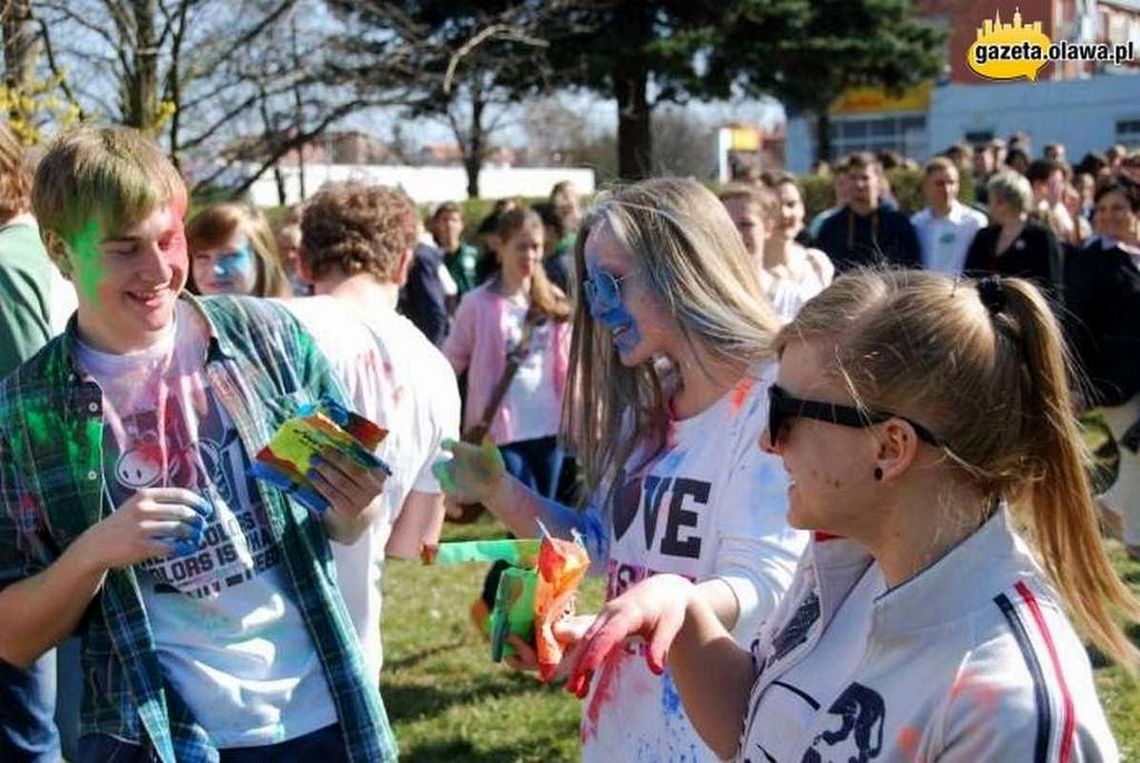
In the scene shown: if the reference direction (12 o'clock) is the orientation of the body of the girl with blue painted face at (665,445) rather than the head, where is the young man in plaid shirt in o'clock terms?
The young man in plaid shirt is roughly at 1 o'clock from the girl with blue painted face.

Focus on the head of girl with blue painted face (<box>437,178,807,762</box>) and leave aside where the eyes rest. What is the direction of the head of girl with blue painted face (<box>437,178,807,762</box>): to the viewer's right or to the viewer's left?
to the viewer's left

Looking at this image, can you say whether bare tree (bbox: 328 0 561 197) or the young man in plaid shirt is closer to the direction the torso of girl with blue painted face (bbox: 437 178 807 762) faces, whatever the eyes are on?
the young man in plaid shirt

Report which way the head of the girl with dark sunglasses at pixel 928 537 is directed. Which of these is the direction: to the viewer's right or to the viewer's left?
to the viewer's left

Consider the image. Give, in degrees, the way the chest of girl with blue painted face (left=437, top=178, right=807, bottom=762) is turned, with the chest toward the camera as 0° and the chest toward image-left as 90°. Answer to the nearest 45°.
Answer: approximately 45°

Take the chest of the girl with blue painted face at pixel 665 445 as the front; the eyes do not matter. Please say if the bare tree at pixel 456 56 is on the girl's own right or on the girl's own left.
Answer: on the girl's own right

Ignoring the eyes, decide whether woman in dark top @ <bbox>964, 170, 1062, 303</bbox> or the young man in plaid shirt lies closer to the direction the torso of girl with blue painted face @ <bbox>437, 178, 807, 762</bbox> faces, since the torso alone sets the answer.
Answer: the young man in plaid shirt

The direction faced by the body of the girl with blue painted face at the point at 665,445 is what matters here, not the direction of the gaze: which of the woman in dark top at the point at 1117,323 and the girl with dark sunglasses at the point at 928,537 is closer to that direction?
the girl with dark sunglasses

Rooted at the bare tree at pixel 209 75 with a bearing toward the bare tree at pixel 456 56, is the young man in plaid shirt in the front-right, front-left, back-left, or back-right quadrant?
back-right

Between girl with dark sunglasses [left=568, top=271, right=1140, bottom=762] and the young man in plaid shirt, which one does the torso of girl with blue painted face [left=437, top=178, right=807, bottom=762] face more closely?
the young man in plaid shirt

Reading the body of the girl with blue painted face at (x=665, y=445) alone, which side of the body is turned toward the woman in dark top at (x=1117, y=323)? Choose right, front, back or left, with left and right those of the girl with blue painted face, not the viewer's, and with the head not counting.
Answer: back

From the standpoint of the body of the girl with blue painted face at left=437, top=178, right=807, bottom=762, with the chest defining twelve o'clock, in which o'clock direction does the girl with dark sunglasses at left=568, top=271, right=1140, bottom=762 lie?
the girl with dark sunglasses at left=568, top=271, right=1140, bottom=762 is roughly at 10 o'clock from the girl with blue painted face at left=437, top=178, right=807, bottom=762.
